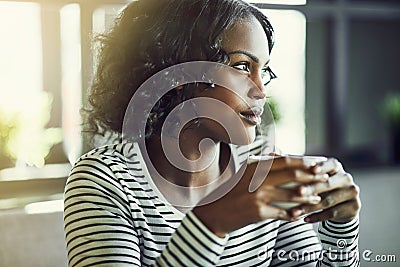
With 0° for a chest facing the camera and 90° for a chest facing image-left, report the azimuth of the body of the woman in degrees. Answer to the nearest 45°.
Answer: approximately 315°

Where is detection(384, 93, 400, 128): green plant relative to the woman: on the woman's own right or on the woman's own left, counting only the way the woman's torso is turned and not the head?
on the woman's own left
